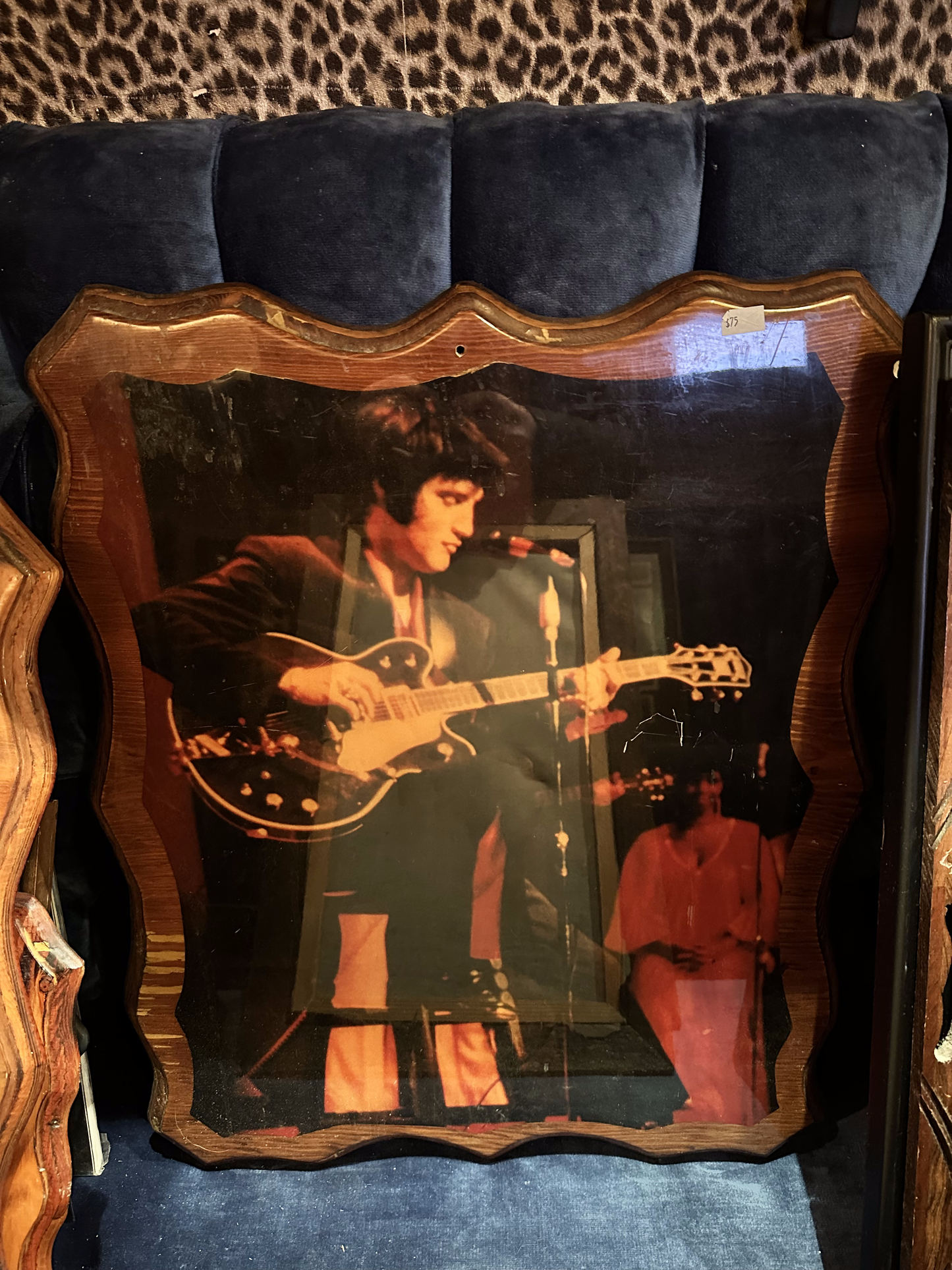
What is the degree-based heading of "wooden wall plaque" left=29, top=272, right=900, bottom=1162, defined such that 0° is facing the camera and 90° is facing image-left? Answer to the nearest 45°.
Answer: approximately 0°

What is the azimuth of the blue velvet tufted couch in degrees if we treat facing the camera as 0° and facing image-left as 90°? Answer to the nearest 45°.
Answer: approximately 0°
